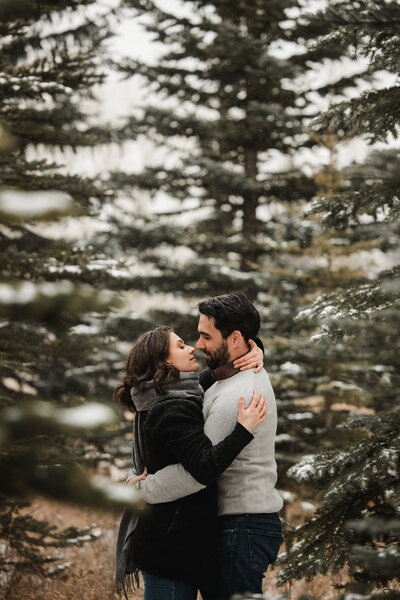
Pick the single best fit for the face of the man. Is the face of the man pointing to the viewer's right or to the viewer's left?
to the viewer's left

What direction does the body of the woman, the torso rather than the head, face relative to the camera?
to the viewer's right

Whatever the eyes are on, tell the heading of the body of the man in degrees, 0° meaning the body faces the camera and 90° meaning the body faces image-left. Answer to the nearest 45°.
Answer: approximately 90°

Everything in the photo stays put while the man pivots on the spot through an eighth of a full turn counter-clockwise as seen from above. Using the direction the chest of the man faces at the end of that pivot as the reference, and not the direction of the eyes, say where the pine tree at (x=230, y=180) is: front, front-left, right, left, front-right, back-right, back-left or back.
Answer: back-right

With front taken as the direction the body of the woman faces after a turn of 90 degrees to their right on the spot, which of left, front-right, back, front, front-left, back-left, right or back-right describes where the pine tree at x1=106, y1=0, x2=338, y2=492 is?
back

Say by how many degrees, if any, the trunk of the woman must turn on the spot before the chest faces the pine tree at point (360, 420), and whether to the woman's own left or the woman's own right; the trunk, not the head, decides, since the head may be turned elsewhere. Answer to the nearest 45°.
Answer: approximately 45° to the woman's own left

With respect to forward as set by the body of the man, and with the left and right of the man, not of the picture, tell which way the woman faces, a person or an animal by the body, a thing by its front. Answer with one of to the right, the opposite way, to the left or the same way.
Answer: the opposite way

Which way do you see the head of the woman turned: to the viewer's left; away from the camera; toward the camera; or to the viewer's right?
to the viewer's right
